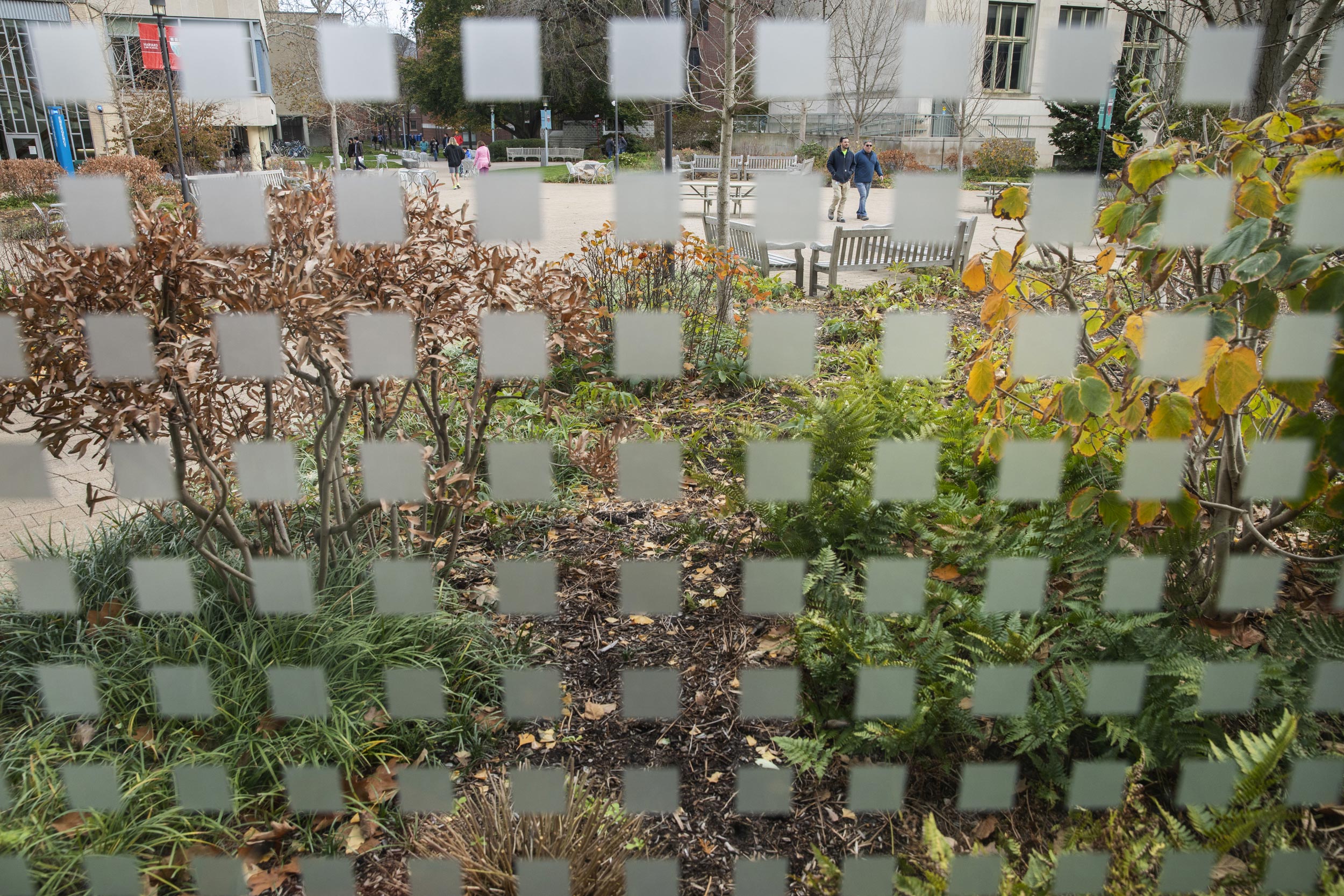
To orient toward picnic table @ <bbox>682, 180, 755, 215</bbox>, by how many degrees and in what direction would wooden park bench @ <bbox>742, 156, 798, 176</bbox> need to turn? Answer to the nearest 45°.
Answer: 0° — it already faces it

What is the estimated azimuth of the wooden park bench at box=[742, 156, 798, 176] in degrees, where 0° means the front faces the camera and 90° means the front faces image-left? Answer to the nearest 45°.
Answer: approximately 0°
